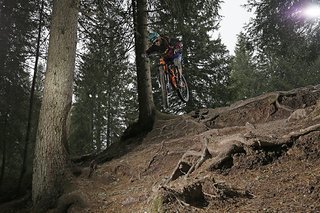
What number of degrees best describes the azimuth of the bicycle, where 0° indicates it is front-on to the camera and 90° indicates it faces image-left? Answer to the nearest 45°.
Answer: approximately 45°

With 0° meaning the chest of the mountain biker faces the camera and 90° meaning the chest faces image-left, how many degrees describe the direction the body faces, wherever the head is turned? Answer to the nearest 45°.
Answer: approximately 45°

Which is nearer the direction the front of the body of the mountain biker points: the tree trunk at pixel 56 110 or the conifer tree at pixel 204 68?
the tree trunk

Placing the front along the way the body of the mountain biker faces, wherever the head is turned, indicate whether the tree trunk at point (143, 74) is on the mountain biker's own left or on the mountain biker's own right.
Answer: on the mountain biker's own right

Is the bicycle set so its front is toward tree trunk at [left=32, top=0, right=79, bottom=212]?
yes
